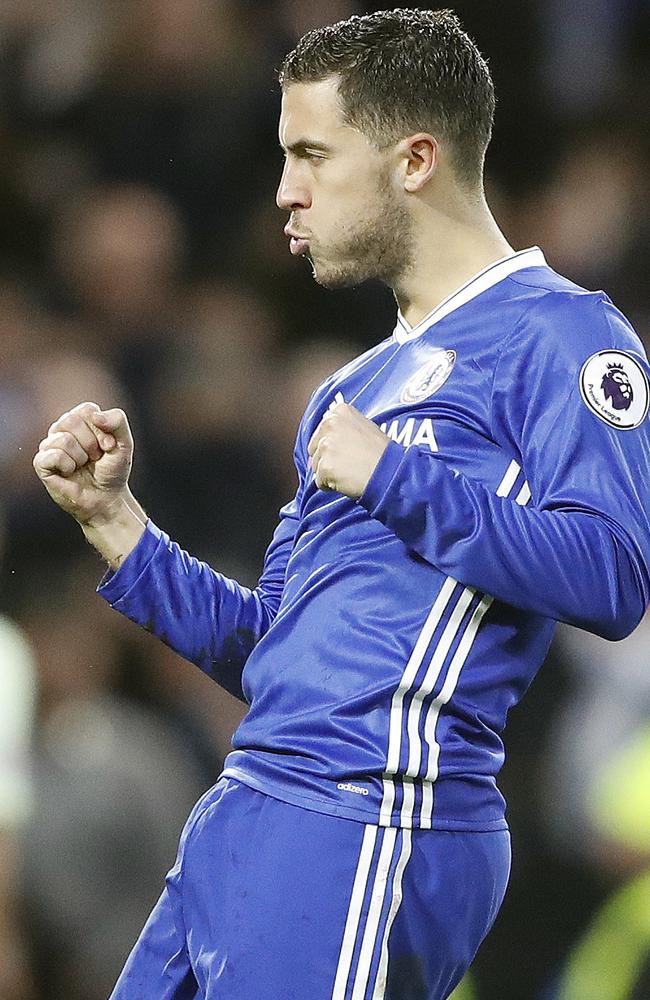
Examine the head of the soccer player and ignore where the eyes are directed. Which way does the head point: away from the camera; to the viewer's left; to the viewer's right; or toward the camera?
to the viewer's left

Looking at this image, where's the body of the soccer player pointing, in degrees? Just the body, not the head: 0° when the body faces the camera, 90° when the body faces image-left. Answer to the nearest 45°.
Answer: approximately 90°
